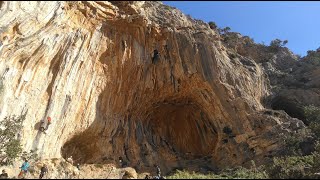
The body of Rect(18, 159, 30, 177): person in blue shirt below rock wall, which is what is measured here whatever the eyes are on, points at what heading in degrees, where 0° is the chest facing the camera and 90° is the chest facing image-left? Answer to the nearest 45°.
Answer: approximately 225°

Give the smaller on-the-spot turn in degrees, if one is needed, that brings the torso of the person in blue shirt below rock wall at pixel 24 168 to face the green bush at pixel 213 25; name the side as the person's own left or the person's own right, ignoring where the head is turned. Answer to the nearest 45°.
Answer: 0° — they already face it

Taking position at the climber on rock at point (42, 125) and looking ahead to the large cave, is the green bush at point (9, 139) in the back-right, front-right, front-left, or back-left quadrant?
back-right

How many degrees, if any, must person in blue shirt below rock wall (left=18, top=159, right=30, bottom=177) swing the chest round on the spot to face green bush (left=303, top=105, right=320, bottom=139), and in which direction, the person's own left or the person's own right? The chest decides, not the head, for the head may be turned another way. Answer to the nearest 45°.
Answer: approximately 45° to the person's own right
